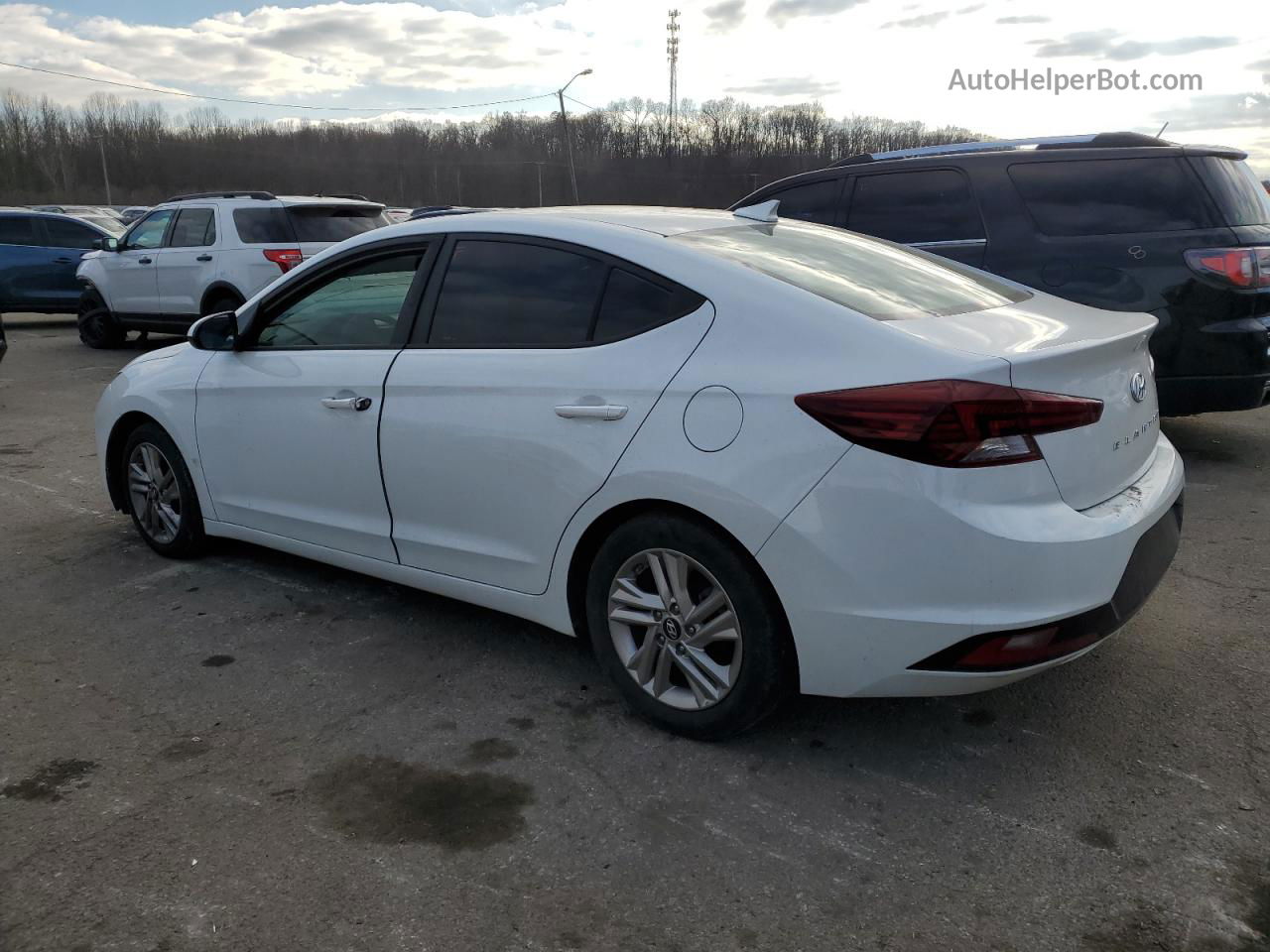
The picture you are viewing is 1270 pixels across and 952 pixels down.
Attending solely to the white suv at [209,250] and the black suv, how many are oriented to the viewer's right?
0

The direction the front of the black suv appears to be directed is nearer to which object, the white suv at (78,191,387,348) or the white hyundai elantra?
the white suv

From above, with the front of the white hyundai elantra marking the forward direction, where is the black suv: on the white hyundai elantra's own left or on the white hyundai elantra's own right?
on the white hyundai elantra's own right

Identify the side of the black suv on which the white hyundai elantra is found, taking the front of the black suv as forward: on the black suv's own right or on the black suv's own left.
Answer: on the black suv's own left

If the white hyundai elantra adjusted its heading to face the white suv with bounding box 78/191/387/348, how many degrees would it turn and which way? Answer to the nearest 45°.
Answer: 0° — it already faces it

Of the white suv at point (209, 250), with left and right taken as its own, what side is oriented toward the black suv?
back

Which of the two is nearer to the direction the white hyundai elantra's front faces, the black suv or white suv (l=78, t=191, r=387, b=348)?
the white suv

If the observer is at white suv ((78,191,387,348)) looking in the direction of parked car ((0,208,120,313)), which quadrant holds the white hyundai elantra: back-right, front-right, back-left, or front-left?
back-left

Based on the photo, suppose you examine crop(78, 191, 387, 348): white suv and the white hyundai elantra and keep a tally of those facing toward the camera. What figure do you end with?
0

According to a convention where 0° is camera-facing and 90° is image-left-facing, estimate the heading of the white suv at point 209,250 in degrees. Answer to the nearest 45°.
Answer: approximately 135°

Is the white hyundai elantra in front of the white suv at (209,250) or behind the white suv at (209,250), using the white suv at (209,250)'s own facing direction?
behind

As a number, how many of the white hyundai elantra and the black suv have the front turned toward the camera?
0

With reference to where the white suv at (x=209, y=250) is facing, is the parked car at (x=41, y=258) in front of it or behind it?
in front
